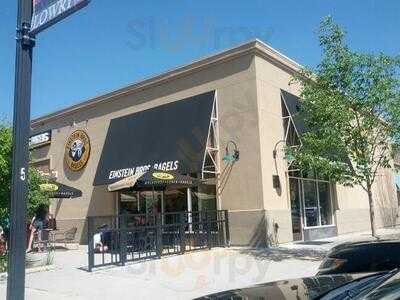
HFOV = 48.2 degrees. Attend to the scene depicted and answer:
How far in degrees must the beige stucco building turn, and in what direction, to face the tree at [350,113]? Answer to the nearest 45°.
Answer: approximately 90° to its left

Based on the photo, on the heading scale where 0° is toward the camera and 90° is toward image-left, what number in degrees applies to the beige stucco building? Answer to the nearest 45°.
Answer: approximately 45°

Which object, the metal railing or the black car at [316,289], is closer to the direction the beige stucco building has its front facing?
the metal railing

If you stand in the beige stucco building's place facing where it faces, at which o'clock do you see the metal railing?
The metal railing is roughly at 12 o'clock from the beige stucco building.

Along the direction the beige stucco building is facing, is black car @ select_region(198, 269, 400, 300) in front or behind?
in front

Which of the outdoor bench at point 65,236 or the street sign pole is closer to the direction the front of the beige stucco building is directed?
the street sign pole

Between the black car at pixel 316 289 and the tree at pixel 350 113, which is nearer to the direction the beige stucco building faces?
the black car

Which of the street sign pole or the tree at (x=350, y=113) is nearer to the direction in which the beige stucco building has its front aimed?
the street sign pole

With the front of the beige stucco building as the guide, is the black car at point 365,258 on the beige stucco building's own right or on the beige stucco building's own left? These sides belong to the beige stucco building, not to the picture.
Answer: on the beige stucco building's own left
